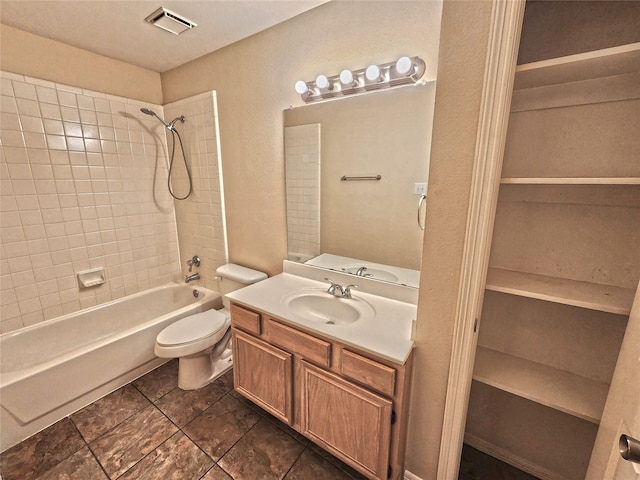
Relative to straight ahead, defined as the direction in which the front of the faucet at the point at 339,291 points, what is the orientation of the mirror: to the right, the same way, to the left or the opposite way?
the same way

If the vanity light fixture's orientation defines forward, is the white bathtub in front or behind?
in front

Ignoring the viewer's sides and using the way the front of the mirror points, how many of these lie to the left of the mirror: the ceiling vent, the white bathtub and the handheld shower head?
0

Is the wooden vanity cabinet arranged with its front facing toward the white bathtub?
no

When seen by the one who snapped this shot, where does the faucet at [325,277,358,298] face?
facing the viewer and to the left of the viewer

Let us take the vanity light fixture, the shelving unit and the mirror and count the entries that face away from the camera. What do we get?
0

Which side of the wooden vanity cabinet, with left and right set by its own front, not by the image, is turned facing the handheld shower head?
right

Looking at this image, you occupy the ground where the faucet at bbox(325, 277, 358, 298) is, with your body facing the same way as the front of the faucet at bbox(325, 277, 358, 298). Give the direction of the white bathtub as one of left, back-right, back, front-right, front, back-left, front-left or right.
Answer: front-right

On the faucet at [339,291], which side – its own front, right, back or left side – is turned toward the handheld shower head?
right

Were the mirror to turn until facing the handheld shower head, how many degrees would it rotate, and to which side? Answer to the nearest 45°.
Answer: approximately 45° to its right

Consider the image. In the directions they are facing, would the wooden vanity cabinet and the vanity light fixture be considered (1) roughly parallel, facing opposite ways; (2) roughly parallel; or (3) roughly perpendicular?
roughly parallel
